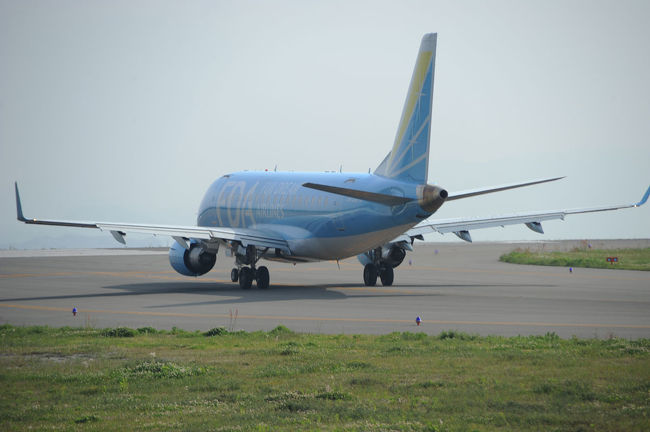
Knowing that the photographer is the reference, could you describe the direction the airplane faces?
facing away from the viewer and to the left of the viewer
